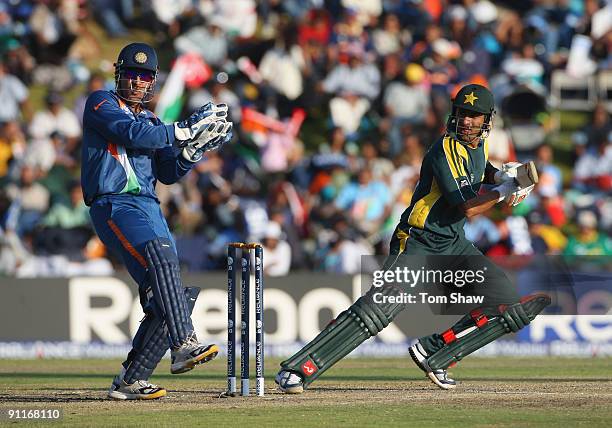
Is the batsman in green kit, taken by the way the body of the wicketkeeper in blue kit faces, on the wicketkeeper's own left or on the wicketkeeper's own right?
on the wicketkeeper's own left

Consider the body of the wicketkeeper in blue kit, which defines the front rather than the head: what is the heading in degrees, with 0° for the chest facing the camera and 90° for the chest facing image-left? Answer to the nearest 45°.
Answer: approximately 315°
